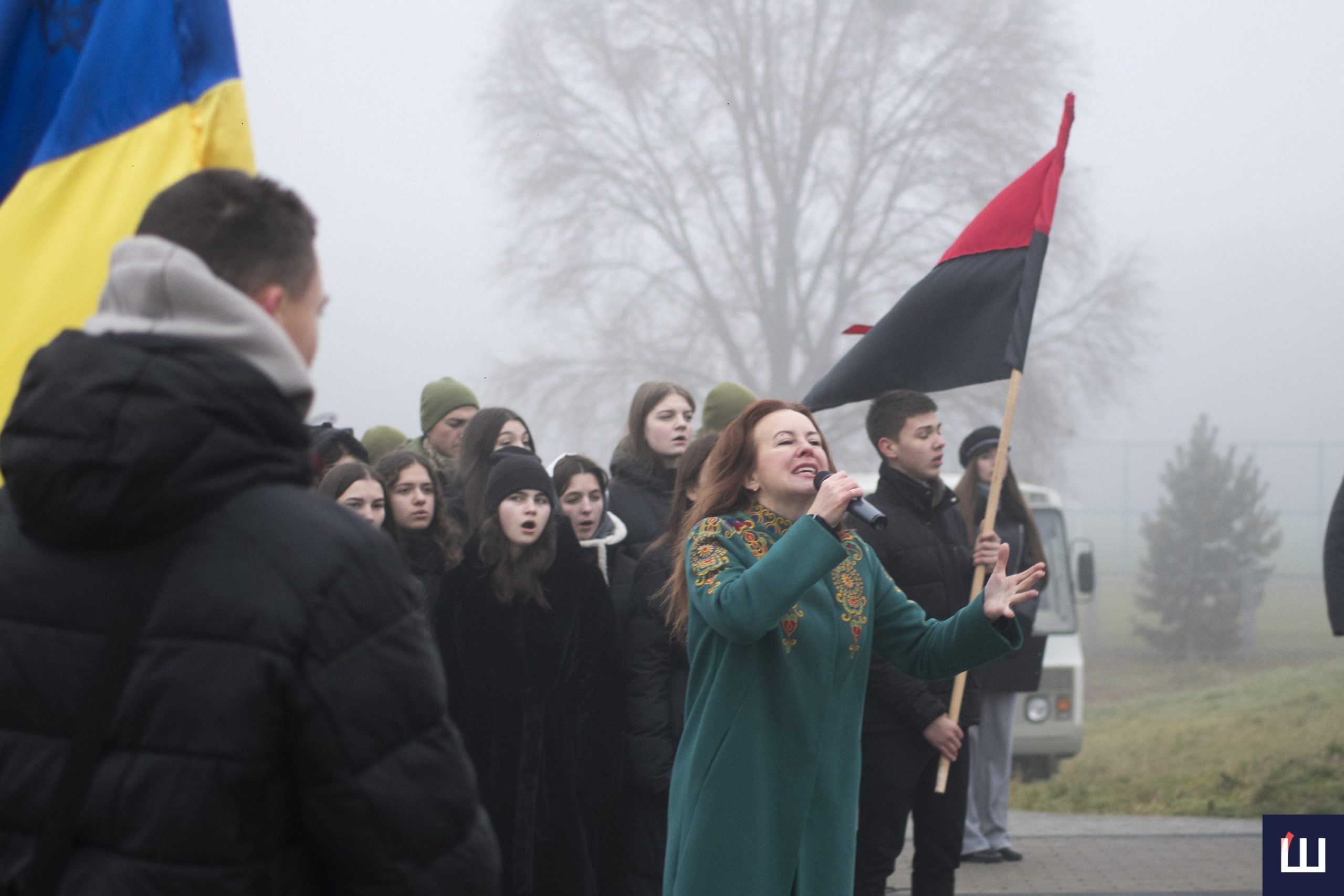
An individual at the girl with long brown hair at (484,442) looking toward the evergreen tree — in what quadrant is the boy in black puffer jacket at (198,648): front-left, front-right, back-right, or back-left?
back-right

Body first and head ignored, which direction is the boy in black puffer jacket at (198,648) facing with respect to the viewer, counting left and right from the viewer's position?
facing away from the viewer and to the right of the viewer

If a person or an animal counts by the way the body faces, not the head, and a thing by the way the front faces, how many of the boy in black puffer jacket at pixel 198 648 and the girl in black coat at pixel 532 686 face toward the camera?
1

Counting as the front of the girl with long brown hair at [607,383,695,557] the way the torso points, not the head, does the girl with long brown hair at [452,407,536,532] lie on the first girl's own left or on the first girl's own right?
on the first girl's own right

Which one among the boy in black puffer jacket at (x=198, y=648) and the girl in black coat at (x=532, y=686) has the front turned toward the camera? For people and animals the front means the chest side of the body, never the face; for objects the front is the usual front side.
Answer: the girl in black coat

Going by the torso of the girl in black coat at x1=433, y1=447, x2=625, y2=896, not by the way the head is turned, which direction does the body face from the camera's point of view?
toward the camera

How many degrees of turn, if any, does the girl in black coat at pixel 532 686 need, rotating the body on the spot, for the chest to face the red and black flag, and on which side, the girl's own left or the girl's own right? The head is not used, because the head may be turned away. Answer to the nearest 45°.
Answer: approximately 90° to the girl's own left

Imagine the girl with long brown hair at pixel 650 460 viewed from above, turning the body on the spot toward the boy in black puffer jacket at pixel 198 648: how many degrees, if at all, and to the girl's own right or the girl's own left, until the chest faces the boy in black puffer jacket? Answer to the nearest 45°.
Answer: approximately 45° to the girl's own right

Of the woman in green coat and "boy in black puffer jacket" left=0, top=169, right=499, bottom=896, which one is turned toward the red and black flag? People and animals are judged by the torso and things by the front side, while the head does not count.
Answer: the boy in black puffer jacket

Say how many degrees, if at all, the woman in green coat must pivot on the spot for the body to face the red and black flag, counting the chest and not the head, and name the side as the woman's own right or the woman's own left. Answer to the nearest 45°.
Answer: approximately 135° to the woman's own left
